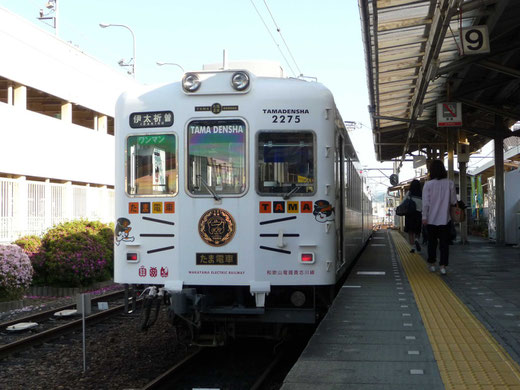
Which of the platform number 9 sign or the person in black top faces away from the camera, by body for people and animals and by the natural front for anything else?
the person in black top

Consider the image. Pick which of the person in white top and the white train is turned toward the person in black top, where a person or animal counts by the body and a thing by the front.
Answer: the person in white top

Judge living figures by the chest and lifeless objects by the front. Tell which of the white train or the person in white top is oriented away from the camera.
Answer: the person in white top

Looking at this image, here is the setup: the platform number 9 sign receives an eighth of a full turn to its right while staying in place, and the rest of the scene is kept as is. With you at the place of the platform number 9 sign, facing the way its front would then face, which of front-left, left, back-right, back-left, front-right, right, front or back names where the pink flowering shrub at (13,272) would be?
front-right

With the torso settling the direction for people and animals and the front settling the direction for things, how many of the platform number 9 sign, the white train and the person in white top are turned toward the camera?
2

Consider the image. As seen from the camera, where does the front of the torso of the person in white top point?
away from the camera

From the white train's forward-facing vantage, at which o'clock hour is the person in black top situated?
The person in black top is roughly at 7 o'clock from the white train.

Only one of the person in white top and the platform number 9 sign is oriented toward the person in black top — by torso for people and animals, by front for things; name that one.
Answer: the person in white top

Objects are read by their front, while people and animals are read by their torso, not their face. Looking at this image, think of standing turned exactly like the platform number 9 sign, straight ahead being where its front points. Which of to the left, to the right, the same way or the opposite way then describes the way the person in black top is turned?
the opposite way

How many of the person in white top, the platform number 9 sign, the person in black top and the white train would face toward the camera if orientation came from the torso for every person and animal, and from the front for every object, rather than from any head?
2

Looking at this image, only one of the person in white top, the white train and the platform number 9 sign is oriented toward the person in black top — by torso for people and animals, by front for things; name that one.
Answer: the person in white top

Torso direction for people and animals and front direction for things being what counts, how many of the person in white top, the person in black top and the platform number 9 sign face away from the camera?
2

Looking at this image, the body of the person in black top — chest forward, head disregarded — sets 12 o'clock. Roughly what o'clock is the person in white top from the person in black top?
The person in white top is roughly at 6 o'clock from the person in black top.

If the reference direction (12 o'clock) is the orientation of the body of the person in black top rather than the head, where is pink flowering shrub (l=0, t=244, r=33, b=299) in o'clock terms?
The pink flowering shrub is roughly at 8 o'clock from the person in black top.

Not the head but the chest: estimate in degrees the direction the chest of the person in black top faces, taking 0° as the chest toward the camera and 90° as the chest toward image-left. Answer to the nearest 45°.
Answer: approximately 180°

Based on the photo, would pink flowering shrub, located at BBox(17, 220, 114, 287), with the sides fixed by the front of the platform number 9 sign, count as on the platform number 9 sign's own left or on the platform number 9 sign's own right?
on the platform number 9 sign's own right
